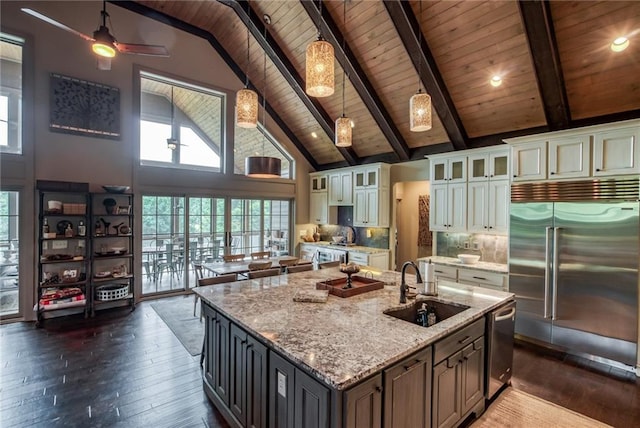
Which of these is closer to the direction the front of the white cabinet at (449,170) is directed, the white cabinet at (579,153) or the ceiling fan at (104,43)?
the ceiling fan

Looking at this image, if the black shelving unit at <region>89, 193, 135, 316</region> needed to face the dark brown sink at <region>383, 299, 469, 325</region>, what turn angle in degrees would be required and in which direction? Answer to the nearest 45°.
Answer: approximately 45° to its left

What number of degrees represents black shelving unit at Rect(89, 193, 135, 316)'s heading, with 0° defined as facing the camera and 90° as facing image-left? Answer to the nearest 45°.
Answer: approximately 0°

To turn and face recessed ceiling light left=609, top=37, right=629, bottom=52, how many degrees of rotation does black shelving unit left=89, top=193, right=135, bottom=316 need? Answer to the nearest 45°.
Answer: approximately 45° to its left

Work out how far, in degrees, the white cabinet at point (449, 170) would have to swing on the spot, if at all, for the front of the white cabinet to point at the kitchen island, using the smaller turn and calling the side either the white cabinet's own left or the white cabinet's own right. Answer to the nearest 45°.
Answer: approximately 45° to the white cabinet's own left

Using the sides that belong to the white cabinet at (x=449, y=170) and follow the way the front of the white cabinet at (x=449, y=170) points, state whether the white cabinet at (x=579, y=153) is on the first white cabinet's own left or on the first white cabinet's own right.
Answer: on the first white cabinet's own left

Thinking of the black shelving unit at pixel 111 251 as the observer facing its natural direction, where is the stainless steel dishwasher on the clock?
The stainless steel dishwasher is roughly at 11 o'clock from the black shelving unit.

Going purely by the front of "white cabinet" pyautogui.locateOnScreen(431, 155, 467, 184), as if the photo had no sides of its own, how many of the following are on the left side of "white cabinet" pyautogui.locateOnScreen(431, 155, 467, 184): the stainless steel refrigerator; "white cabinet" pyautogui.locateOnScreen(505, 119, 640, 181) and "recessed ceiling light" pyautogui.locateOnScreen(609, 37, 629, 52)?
3
